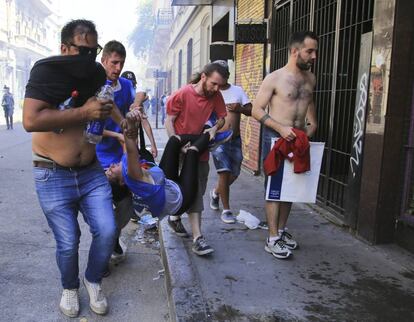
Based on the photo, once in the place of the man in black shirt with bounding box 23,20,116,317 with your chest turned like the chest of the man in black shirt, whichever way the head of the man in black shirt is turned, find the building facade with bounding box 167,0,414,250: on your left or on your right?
on your left

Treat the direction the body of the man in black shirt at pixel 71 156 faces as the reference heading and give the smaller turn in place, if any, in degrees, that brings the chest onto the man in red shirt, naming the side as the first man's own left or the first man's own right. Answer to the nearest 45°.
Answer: approximately 90° to the first man's own left

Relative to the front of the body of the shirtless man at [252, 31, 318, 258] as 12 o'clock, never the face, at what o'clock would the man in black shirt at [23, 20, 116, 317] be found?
the man in black shirt at [23, 20, 116, 317] is roughly at 3 o'clock from the shirtless man at [252, 31, 318, 258].

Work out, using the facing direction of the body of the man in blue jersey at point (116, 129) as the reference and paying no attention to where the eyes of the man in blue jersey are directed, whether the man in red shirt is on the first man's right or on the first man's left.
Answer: on the first man's left

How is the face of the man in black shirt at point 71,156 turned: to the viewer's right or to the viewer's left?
to the viewer's right

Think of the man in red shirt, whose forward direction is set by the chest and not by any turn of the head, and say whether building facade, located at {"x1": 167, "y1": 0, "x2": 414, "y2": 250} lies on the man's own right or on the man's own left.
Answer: on the man's own left
